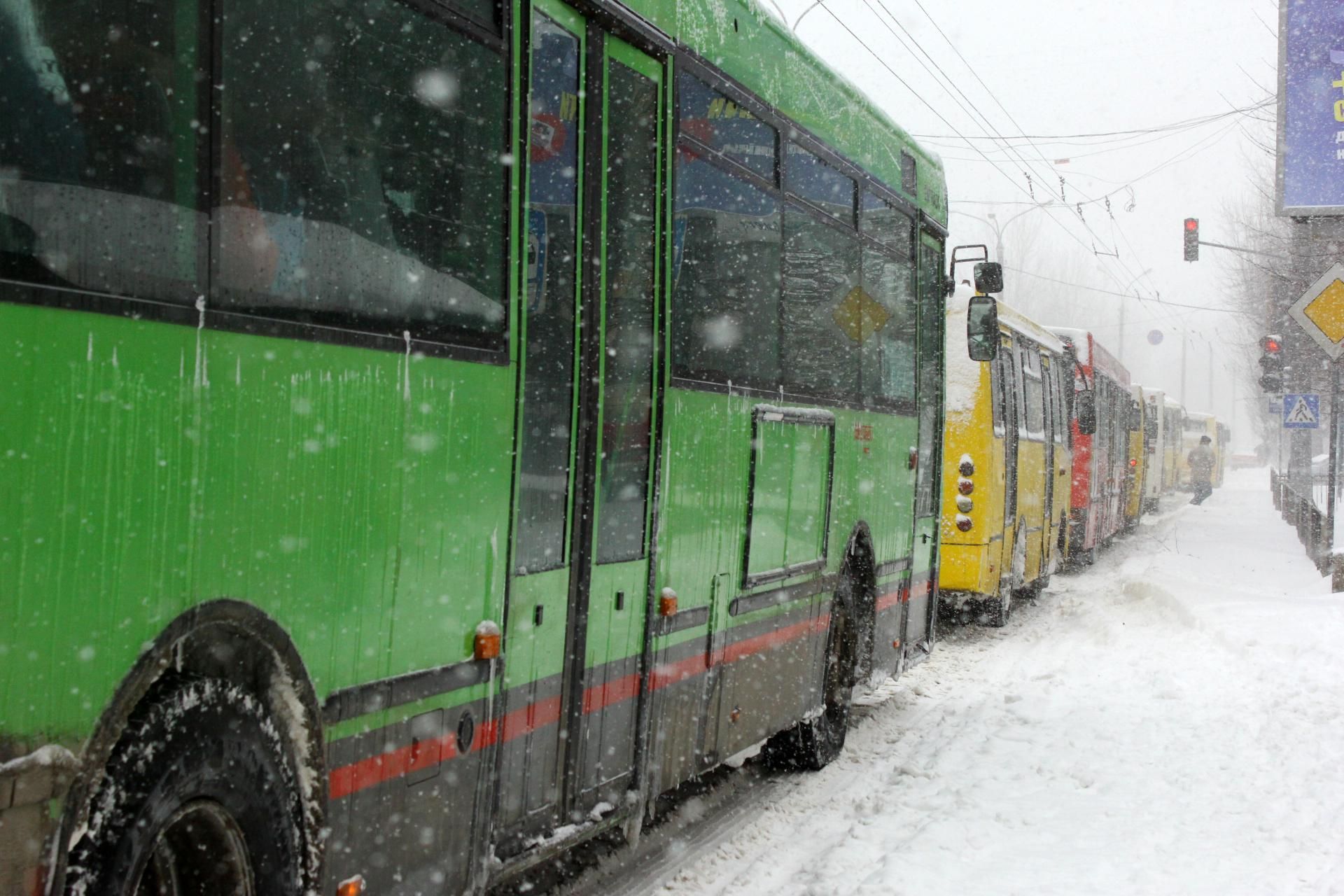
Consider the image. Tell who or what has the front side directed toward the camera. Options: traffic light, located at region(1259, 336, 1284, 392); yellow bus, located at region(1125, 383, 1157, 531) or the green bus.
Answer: the traffic light

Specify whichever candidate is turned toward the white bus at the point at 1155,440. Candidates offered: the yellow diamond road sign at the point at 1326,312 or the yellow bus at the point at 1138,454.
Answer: the yellow bus at the point at 1138,454

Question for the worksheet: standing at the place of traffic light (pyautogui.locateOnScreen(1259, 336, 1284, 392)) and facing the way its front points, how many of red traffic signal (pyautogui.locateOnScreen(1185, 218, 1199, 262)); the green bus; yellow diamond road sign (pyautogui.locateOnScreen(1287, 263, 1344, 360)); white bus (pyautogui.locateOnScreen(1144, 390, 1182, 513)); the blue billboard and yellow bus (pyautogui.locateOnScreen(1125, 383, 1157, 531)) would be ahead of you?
3

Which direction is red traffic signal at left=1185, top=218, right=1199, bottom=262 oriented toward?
toward the camera

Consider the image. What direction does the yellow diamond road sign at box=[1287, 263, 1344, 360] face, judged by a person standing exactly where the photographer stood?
facing the viewer

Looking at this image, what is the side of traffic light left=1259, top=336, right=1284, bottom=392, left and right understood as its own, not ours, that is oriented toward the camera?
front

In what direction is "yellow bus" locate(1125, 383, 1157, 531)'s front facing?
away from the camera

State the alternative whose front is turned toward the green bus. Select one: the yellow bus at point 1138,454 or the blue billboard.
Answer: the blue billboard

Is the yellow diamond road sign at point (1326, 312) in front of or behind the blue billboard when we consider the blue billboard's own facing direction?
in front

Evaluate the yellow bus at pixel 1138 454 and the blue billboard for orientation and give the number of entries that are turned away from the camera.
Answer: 1
